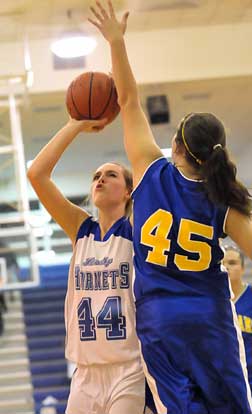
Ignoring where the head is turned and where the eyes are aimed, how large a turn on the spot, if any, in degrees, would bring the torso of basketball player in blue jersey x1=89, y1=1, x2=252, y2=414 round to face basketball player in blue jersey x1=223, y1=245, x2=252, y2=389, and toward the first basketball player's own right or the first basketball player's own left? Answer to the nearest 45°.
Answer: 0° — they already face them

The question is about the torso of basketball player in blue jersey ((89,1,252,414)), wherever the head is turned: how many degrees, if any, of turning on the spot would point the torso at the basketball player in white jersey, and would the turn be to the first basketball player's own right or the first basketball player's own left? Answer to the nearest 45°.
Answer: approximately 45° to the first basketball player's own left

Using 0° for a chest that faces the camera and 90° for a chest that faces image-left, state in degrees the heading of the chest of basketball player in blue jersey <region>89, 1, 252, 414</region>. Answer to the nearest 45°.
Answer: approximately 180°
